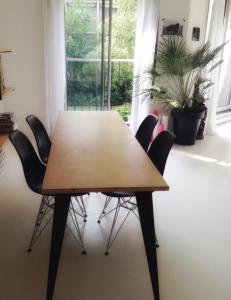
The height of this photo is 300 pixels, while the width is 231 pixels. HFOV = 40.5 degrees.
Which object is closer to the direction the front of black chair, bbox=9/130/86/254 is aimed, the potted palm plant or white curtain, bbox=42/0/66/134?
the potted palm plant

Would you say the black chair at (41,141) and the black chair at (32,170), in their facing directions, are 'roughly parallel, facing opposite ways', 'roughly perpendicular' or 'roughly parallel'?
roughly parallel

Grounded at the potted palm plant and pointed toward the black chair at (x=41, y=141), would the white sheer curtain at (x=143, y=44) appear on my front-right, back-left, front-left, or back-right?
front-right

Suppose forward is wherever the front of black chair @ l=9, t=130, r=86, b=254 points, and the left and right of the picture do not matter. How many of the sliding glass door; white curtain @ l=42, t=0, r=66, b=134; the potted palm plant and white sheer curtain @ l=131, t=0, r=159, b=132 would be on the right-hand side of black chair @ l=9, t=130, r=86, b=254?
0

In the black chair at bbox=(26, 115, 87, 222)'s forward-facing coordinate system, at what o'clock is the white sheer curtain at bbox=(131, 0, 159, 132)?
The white sheer curtain is roughly at 10 o'clock from the black chair.

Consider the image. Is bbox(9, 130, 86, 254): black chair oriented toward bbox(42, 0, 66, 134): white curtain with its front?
no

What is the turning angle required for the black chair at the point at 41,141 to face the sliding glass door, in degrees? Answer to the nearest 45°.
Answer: approximately 90° to its left

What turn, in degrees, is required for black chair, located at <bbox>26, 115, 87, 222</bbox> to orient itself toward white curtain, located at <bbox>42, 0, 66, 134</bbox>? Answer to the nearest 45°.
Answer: approximately 90° to its left

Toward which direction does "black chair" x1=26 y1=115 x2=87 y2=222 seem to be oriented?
to the viewer's right

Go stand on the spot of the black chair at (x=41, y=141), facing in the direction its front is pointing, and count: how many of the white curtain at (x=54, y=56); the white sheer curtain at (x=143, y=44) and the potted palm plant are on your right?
0

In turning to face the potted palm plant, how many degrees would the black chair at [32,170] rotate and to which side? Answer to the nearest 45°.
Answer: approximately 45° to its left

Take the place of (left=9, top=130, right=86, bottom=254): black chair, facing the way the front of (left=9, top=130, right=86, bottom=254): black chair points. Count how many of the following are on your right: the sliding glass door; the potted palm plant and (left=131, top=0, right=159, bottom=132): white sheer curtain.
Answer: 0

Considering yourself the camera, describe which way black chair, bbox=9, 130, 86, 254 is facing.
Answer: facing to the right of the viewer

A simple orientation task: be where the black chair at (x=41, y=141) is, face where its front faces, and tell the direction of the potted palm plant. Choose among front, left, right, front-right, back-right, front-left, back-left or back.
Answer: front-left
